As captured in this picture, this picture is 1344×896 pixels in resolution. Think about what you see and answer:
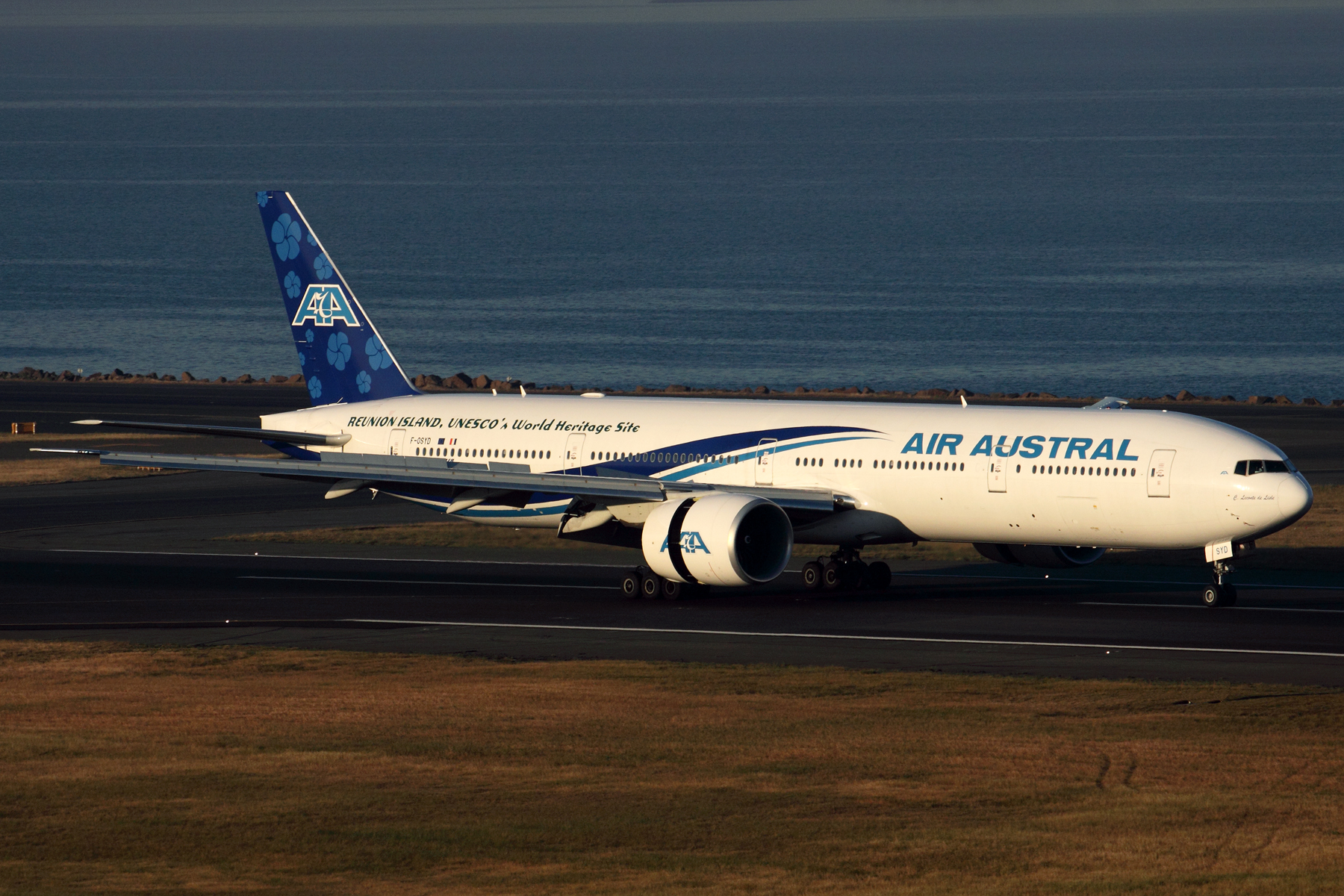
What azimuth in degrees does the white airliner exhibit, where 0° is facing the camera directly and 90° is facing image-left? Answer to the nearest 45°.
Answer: approximately 315°
